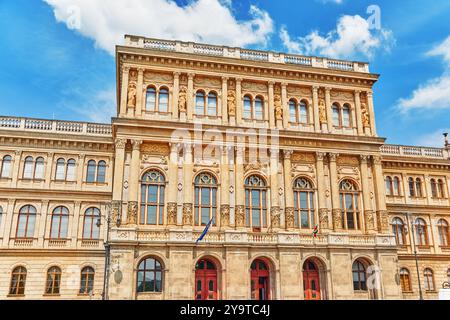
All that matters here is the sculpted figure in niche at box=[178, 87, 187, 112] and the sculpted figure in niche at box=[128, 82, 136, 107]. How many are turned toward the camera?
2

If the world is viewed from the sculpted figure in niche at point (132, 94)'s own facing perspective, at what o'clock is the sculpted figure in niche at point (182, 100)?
the sculpted figure in niche at point (182, 100) is roughly at 9 o'clock from the sculpted figure in niche at point (132, 94).

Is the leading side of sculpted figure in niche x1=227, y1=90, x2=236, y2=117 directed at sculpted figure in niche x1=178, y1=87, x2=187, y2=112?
no

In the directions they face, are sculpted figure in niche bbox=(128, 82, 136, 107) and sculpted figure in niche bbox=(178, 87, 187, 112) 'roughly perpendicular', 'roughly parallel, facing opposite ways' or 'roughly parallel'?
roughly parallel

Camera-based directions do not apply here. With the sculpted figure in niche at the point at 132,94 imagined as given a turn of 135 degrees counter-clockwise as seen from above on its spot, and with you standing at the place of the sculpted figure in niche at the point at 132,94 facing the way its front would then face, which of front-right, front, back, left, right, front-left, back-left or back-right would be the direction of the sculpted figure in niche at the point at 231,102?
front-right

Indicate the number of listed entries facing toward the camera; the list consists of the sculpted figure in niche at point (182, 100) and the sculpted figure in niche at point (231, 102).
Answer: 2

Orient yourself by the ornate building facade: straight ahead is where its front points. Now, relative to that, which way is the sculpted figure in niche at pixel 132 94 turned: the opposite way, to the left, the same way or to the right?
the same way

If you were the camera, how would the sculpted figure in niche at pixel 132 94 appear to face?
facing the viewer

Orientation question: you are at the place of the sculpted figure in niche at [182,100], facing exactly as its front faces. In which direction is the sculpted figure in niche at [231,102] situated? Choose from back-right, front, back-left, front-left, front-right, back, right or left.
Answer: left

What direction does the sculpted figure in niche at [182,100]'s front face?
toward the camera

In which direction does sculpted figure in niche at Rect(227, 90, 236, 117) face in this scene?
toward the camera

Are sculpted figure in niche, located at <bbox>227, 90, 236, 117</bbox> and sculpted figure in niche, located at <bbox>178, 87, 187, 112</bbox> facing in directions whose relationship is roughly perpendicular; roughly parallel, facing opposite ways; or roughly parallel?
roughly parallel
